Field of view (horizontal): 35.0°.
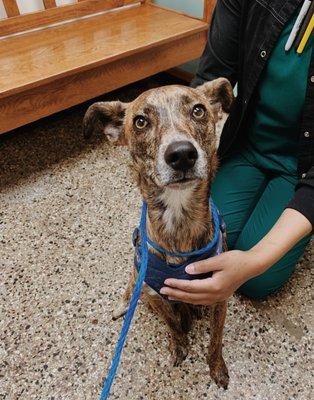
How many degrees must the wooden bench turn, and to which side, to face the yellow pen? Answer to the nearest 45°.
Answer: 0° — it already faces it

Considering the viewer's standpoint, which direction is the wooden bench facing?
facing the viewer and to the right of the viewer

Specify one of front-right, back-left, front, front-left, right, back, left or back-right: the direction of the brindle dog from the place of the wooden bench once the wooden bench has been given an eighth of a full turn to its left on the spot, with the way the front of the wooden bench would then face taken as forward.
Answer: right

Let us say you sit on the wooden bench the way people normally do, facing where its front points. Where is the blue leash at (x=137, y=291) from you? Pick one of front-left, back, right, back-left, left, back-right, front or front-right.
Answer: front-right

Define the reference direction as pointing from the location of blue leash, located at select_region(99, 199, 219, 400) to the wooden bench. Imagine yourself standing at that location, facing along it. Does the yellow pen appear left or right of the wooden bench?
right
